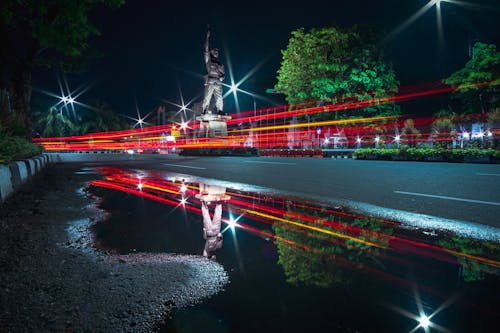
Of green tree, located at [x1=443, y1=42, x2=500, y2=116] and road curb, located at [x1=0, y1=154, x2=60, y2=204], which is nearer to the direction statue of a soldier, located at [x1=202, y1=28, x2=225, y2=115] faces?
the road curb

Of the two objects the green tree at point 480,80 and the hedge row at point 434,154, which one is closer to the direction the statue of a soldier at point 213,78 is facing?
the hedge row

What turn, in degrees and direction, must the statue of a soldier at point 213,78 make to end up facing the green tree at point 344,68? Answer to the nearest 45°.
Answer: approximately 45° to its left

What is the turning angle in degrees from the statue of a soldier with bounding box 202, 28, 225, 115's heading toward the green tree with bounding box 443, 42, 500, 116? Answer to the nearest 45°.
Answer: approximately 90° to its left

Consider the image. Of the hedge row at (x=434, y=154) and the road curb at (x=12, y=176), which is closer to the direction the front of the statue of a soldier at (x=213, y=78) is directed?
the road curb

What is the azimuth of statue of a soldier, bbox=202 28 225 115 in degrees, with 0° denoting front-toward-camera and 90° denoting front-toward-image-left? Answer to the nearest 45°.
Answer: approximately 0°

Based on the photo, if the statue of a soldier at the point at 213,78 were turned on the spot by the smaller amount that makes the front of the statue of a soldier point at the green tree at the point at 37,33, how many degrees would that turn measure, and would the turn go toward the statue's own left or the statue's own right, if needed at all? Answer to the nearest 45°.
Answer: approximately 45° to the statue's own right

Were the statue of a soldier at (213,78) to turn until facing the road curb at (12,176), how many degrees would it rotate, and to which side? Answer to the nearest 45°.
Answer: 0° — it already faces it

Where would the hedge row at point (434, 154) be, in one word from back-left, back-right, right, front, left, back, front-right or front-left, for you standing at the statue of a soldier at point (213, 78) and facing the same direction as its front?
front-left
